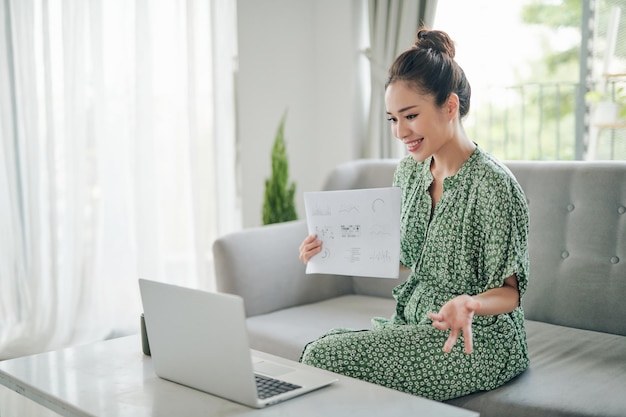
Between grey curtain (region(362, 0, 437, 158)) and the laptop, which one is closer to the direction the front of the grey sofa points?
the laptop

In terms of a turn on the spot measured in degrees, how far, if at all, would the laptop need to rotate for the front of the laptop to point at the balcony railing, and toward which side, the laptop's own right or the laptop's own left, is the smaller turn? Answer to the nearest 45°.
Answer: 0° — it already faces it

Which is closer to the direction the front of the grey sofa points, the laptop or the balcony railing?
the laptop

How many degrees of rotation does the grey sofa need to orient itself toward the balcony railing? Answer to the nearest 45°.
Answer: approximately 135° to its right

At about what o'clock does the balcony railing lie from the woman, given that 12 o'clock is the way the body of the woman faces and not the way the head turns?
The balcony railing is roughly at 5 o'clock from the woman.

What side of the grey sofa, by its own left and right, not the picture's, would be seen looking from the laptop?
front

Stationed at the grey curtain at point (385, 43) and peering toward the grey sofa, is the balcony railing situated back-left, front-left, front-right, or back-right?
back-left

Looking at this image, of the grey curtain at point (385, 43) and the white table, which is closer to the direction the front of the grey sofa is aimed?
the white table

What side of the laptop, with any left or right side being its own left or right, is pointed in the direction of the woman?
front

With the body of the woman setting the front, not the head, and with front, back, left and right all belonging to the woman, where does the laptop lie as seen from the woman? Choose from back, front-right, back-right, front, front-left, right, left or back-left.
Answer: front

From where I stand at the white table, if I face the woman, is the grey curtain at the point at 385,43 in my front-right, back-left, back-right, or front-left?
front-left

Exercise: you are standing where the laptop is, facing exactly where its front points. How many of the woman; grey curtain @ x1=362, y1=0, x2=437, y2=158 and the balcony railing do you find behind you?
0

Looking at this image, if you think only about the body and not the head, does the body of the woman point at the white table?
yes

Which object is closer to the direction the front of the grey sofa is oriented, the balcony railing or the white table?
the white table

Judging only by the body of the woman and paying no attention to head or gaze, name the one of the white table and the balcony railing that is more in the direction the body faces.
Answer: the white table

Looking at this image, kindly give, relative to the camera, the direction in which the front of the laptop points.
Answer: facing away from the viewer and to the right of the viewer

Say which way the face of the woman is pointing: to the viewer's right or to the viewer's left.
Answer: to the viewer's left

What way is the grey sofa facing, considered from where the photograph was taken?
facing the viewer and to the left of the viewer

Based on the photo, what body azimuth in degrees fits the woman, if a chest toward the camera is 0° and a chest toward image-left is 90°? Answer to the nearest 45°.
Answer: approximately 45°
